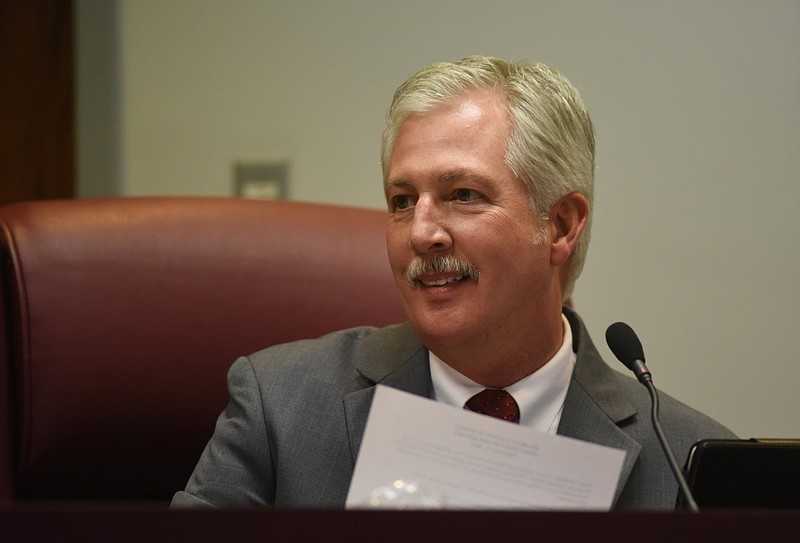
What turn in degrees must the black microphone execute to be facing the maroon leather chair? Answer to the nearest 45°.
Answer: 0° — it already faces it

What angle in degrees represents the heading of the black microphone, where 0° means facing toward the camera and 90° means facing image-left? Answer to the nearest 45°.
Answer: approximately 90°

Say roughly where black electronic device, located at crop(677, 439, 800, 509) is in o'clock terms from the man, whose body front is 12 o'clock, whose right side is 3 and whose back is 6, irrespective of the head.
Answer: The black electronic device is roughly at 11 o'clock from the man.

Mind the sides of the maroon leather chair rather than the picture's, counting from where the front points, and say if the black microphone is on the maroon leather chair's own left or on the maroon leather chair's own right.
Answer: on the maroon leather chair's own left

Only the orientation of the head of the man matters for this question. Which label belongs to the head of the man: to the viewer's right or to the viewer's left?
to the viewer's left

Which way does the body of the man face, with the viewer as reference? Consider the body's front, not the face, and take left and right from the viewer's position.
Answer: facing the viewer

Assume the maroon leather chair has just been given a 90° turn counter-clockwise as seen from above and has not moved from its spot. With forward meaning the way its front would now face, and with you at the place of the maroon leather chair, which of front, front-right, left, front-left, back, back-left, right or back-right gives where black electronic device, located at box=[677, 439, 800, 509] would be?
front-right
